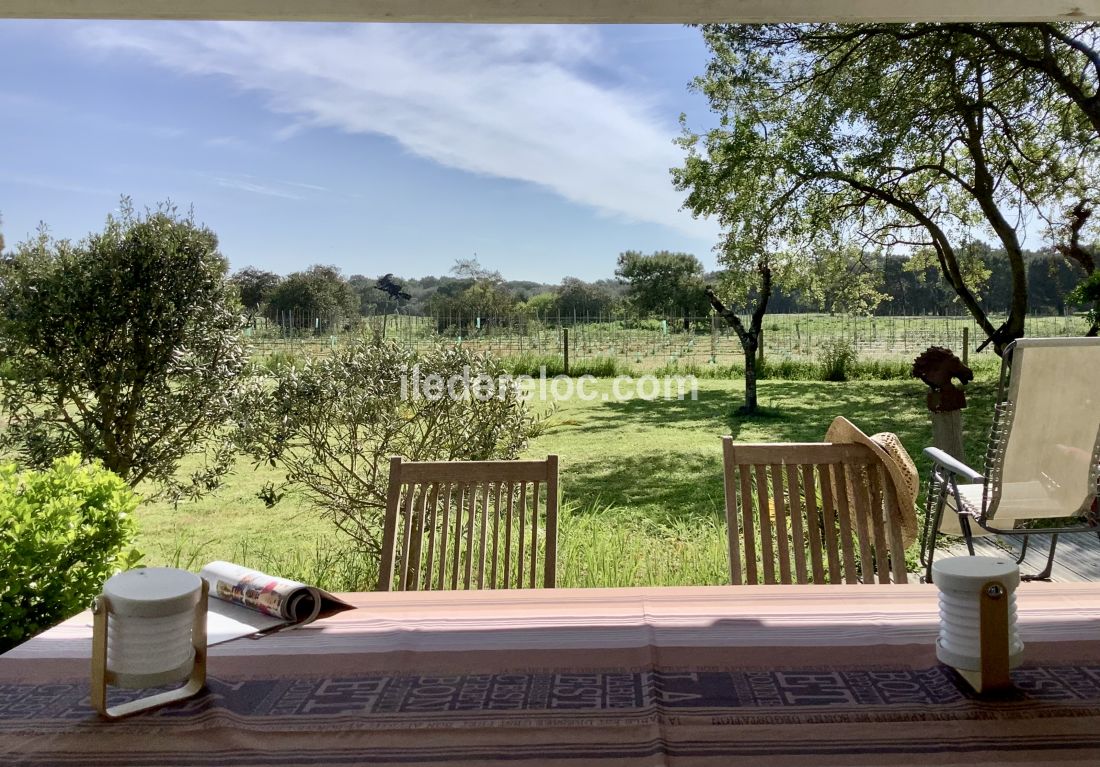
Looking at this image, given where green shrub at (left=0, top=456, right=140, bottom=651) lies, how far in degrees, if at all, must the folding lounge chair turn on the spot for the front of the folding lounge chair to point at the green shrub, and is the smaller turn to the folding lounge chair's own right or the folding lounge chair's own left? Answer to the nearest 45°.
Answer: approximately 90° to the folding lounge chair's own left

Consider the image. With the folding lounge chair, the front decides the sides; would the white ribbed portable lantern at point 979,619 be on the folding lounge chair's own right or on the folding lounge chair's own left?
on the folding lounge chair's own left

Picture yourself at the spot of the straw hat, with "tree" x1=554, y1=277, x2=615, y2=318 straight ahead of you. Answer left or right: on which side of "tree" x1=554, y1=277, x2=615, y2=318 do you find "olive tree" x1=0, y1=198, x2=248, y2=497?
left

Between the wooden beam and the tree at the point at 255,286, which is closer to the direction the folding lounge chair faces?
the tree

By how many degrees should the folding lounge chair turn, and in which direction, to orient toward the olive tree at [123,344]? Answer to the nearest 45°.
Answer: approximately 45° to its left

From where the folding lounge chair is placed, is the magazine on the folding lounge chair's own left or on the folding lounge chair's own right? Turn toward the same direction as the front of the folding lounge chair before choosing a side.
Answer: on the folding lounge chair's own left

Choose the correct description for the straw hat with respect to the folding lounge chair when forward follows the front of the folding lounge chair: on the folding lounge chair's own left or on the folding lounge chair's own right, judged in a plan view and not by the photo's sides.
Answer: on the folding lounge chair's own left

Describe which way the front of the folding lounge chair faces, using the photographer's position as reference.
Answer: facing away from the viewer and to the left of the viewer

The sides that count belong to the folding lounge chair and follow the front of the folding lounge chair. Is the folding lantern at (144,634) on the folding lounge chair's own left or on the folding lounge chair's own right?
on the folding lounge chair's own left
